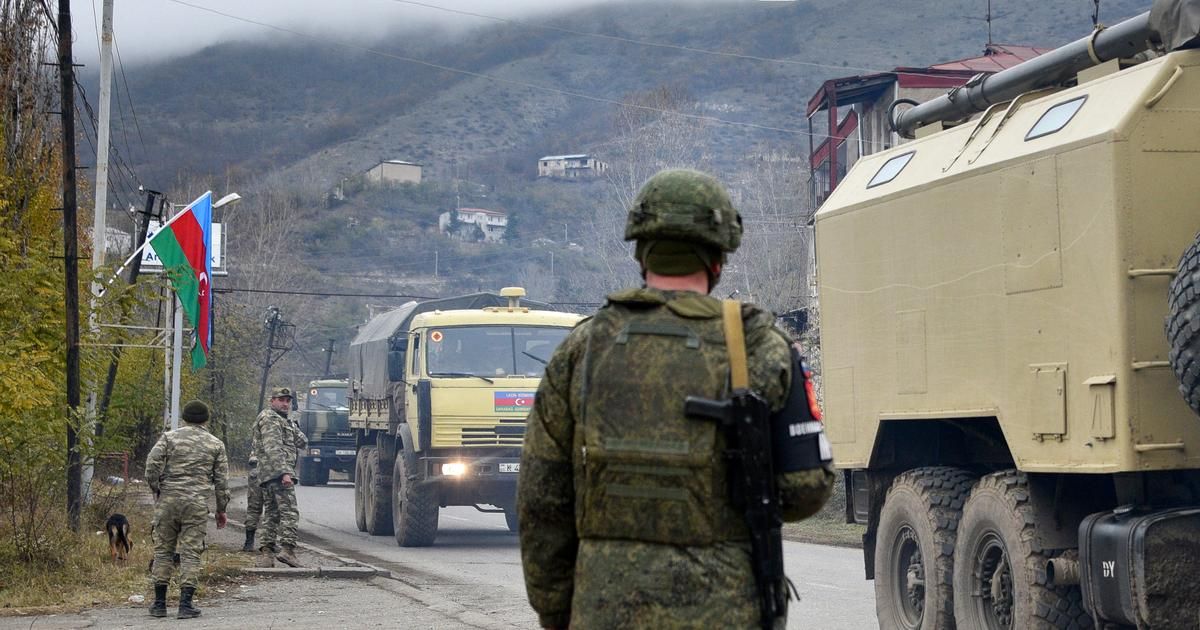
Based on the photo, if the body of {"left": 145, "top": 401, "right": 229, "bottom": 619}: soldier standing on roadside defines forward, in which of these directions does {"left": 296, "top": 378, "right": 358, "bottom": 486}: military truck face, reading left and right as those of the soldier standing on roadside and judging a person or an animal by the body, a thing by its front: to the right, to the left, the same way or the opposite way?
the opposite way

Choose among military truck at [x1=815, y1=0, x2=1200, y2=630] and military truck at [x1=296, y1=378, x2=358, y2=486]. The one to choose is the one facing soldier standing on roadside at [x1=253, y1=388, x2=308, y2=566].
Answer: military truck at [x1=296, y1=378, x2=358, y2=486]

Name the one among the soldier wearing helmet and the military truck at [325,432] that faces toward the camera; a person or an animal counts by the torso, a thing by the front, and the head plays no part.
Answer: the military truck

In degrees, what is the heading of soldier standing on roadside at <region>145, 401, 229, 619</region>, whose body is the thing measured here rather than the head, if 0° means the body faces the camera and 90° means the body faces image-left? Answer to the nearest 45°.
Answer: approximately 180°

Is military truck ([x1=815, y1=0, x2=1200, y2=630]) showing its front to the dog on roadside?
no

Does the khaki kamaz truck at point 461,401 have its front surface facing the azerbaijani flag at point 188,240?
no

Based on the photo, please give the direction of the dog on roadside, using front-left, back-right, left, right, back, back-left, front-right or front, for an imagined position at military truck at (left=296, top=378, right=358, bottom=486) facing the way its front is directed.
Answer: front

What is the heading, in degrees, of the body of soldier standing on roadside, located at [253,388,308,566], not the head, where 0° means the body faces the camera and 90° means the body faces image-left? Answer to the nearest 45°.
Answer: approximately 315°

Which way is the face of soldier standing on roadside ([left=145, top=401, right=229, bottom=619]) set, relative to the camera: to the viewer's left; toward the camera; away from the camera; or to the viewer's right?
away from the camera

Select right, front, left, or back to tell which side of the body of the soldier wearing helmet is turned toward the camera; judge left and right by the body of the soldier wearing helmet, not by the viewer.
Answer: back

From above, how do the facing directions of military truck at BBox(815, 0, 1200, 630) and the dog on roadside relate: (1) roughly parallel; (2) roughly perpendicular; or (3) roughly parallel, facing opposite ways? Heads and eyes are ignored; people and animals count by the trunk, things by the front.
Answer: roughly parallel, facing opposite ways

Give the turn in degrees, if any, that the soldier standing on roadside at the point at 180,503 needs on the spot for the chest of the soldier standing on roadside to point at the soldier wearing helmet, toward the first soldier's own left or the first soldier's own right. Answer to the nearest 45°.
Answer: approximately 180°

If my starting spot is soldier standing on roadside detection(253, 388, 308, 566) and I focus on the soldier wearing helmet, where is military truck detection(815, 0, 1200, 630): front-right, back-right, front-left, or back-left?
front-left

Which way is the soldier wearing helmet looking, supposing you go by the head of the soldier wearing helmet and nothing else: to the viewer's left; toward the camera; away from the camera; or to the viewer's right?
away from the camera
